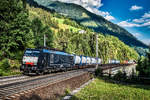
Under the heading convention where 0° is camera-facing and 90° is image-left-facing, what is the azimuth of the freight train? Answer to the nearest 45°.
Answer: approximately 45°
